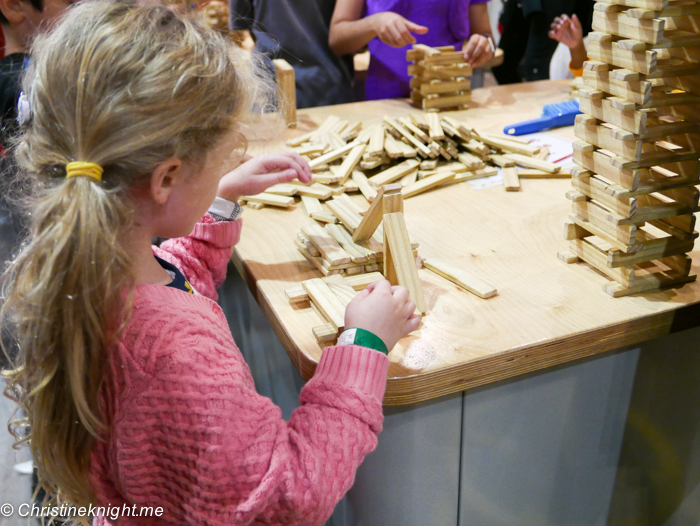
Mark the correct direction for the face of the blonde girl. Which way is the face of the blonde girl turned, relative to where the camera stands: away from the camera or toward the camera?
away from the camera

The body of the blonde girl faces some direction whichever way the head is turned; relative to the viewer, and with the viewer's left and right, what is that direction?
facing away from the viewer and to the right of the viewer

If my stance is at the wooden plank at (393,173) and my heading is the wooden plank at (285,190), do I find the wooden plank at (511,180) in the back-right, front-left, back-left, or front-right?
back-left

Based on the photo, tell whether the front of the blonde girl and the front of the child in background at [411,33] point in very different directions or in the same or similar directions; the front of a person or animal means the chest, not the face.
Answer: very different directions

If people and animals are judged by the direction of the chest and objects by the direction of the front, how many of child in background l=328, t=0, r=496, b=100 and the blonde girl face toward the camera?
1

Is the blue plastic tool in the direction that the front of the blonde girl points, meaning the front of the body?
yes

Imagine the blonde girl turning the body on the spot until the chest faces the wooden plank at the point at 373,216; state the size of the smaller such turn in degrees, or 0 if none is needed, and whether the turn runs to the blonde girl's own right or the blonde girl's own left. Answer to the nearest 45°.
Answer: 0° — they already face it

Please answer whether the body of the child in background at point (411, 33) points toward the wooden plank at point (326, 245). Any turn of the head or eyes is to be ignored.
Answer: yes
